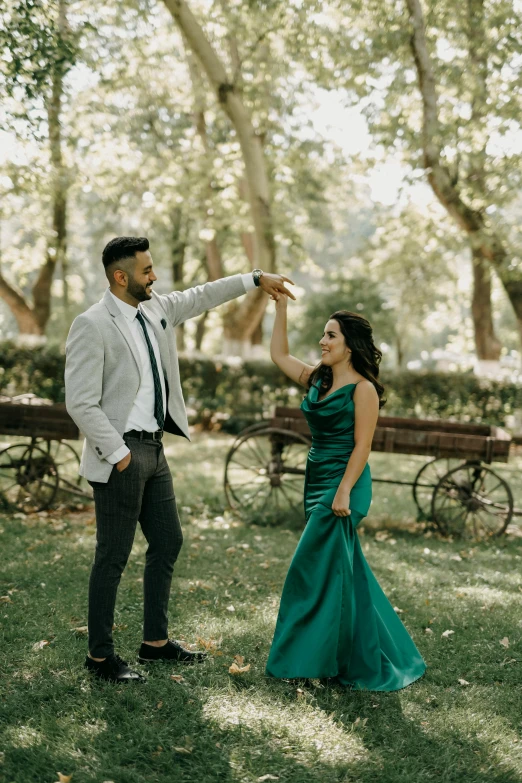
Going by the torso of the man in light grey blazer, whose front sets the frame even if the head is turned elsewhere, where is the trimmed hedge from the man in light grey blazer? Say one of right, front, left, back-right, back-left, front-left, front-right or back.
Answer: back-left

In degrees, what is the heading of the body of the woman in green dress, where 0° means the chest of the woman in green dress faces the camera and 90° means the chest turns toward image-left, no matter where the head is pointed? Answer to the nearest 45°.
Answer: approximately 45°

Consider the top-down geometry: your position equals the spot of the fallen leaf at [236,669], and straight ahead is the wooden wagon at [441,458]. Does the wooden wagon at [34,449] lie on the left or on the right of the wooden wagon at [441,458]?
left

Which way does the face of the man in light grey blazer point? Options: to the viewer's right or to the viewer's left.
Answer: to the viewer's right

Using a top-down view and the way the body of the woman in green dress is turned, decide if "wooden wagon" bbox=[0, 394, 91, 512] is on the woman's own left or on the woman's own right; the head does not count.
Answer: on the woman's own right
